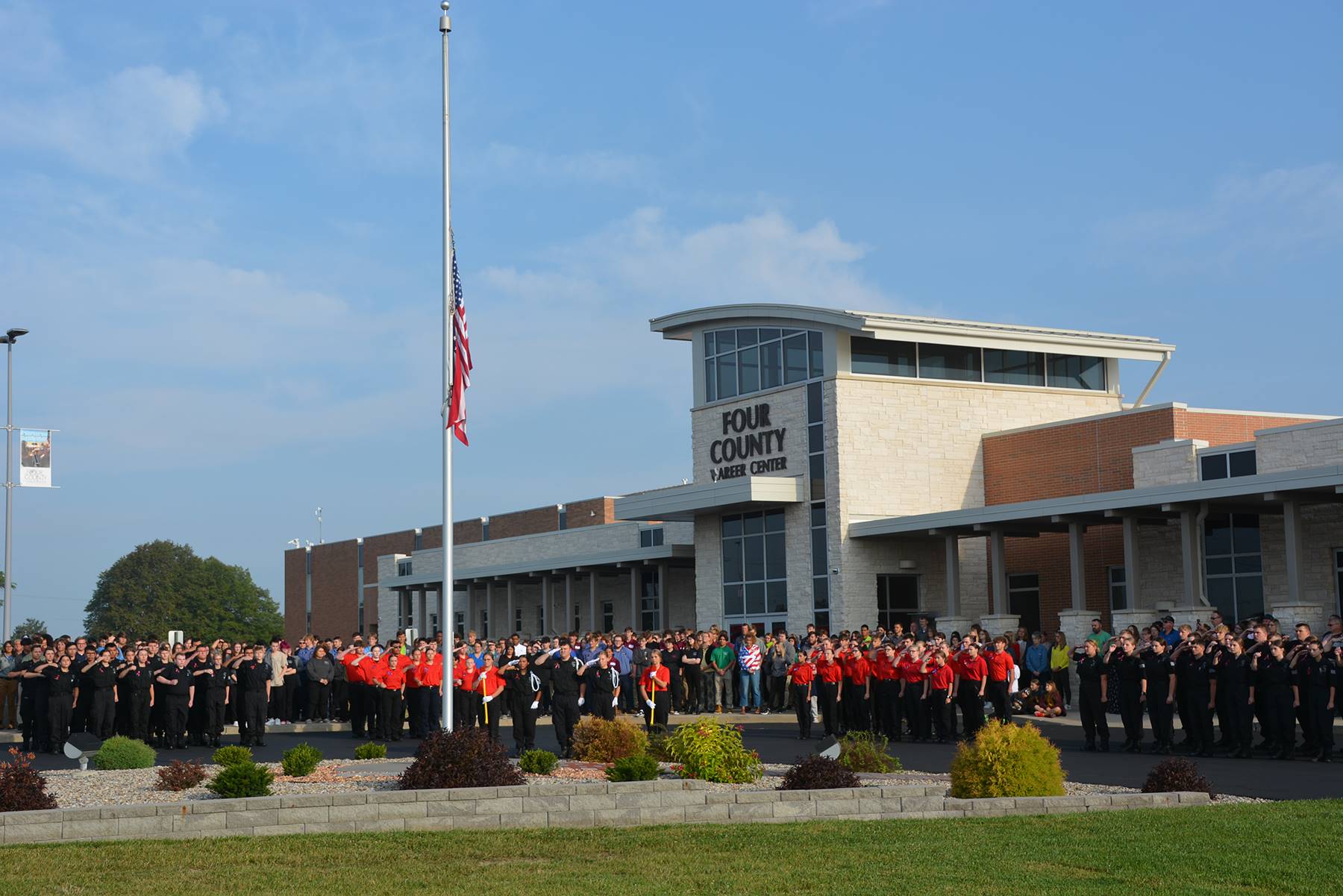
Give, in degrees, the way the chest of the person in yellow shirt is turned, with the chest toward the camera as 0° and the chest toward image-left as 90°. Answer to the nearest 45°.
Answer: approximately 45°

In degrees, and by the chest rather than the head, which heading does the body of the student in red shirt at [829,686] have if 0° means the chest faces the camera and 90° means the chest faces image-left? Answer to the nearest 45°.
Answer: approximately 45°

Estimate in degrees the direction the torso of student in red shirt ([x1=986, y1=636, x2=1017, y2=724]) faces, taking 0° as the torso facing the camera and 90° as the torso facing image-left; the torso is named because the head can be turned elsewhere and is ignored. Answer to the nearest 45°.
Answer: approximately 45°

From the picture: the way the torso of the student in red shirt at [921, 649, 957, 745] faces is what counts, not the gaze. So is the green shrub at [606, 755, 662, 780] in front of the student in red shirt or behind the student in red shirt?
in front

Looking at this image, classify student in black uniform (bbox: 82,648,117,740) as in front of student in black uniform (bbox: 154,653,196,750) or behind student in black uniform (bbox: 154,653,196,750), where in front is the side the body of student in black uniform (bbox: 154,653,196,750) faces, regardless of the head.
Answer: behind

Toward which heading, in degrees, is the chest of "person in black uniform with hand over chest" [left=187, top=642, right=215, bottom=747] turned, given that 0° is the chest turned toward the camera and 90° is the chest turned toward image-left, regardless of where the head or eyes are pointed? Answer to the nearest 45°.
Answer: approximately 315°
